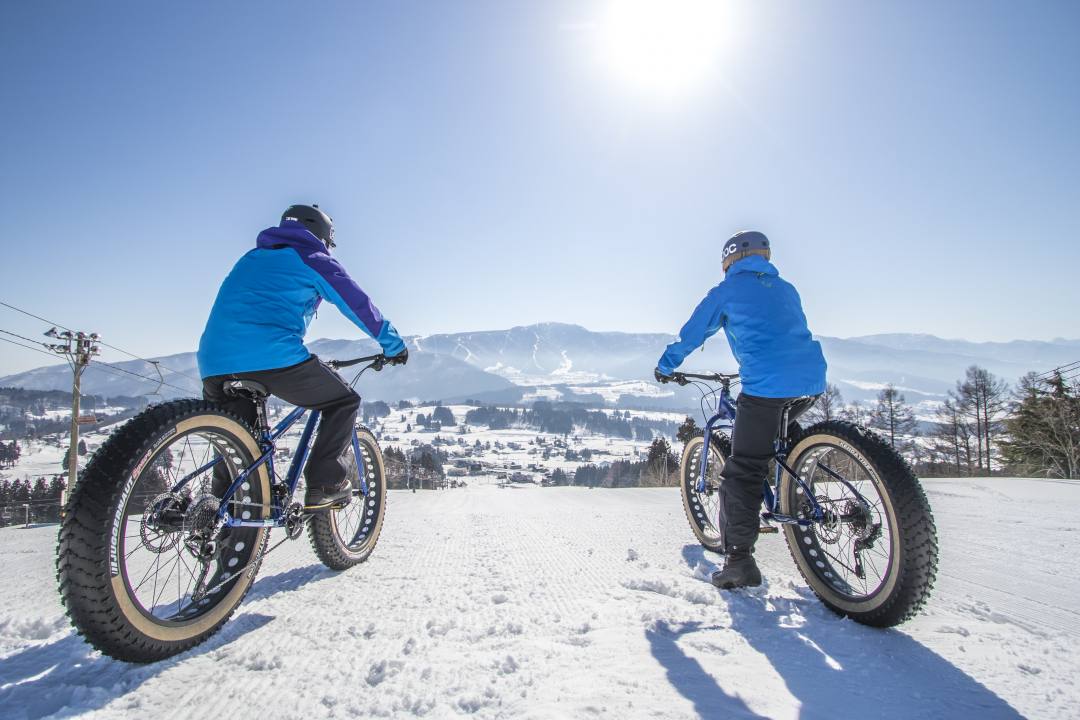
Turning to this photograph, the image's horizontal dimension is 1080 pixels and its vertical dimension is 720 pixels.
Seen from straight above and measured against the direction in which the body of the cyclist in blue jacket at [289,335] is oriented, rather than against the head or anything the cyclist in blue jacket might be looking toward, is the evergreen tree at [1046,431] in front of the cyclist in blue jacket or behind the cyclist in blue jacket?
in front

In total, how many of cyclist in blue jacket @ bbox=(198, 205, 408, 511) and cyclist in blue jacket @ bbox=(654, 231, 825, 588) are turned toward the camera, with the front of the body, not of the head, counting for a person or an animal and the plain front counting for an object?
0

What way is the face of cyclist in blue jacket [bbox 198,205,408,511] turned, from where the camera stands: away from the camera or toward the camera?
away from the camera

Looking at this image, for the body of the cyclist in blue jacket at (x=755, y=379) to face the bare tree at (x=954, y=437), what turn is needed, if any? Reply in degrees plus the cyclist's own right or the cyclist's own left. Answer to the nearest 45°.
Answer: approximately 45° to the cyclist's own right

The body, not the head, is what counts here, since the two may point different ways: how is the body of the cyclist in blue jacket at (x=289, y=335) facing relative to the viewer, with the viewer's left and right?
facing away from the viewer and to the right of the viewer

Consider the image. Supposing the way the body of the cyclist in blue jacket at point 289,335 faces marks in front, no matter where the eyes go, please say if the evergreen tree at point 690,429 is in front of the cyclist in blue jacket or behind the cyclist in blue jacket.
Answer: in front

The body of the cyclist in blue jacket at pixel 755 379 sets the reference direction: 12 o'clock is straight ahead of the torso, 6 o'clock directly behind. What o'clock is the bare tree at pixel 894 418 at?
The bare tree is roughly at 2 o'clock from the cyclist in blue jacket.

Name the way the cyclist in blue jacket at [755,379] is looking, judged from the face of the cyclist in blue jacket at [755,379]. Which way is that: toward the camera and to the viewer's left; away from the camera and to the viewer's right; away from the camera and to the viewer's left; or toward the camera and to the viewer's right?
away from the camera and to the viewer's left

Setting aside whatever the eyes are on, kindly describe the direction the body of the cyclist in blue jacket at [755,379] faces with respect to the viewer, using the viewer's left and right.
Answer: facing away from the viewer and to the left of the viewer
